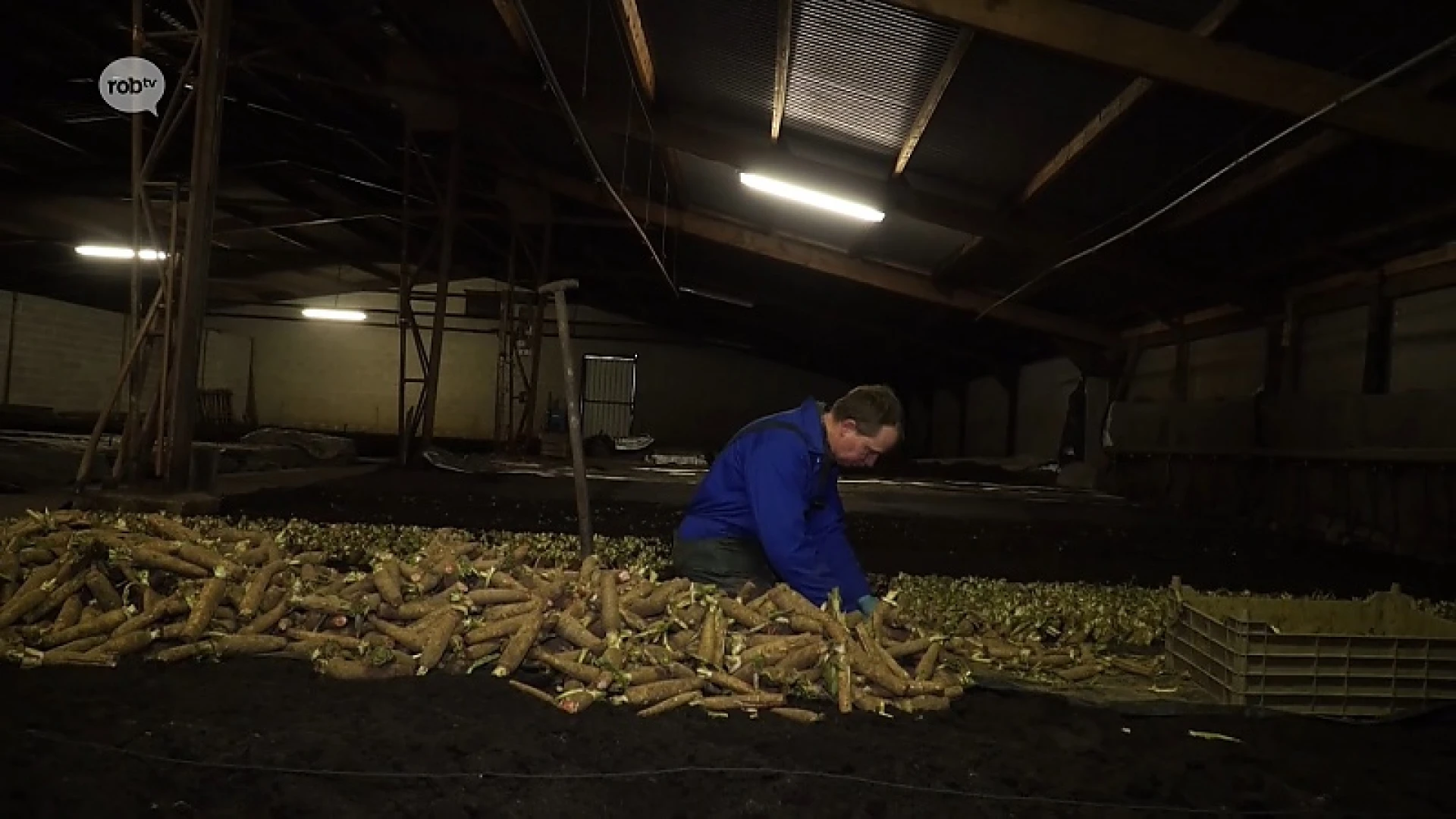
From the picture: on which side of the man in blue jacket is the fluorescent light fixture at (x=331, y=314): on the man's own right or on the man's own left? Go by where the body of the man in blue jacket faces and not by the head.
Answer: on the man's own left

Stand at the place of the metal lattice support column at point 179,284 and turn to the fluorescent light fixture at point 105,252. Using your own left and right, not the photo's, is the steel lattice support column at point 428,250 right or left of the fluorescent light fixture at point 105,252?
right

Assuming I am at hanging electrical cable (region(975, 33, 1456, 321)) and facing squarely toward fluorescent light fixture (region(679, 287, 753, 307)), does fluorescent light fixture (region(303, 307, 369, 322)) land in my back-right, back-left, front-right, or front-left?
front-left

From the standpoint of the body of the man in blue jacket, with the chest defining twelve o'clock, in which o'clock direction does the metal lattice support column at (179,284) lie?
The metal lattice support column is roughly at 7 o'clock from the man in blue jacket.

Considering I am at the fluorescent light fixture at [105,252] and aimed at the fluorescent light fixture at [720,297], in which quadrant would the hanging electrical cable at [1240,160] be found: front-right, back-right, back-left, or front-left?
front-right

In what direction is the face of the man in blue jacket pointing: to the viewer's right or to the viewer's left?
to the viewer's right

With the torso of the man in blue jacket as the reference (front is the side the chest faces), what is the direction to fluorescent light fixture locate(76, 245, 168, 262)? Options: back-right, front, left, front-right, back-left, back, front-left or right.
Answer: back-left

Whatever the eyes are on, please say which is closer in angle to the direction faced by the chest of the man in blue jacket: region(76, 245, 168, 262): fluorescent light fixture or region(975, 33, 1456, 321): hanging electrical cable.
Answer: the hanging electrical cable

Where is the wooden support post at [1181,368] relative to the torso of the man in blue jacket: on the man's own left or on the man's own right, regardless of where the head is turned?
on the man's own left

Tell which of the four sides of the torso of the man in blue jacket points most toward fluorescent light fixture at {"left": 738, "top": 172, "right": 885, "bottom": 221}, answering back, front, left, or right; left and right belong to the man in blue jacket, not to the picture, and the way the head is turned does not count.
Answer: left

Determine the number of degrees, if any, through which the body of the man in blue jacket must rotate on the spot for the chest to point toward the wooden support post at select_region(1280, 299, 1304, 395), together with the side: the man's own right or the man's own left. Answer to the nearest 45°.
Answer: approximately 45° to the man's own left

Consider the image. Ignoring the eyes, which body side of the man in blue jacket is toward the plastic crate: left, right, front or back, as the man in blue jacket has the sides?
front

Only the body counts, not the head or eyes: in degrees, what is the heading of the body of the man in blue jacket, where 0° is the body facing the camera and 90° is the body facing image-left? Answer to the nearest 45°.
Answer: approximately 270°

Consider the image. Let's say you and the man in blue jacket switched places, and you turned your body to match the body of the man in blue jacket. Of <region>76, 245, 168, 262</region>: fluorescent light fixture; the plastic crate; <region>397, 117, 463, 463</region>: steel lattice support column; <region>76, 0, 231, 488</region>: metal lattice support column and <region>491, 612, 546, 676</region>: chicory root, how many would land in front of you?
1

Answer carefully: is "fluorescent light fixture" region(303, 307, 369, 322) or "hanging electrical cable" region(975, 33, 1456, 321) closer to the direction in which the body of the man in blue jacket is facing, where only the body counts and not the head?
the hanging electrical cable

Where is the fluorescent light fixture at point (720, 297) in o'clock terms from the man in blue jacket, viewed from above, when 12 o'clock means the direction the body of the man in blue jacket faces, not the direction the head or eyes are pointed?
The fluorescent light fixture is roughly at 9 o'clock from the man in blue jacket.
